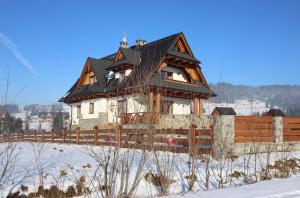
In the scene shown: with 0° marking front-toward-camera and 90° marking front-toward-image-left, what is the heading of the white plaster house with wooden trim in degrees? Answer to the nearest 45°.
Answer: approximately 315°
